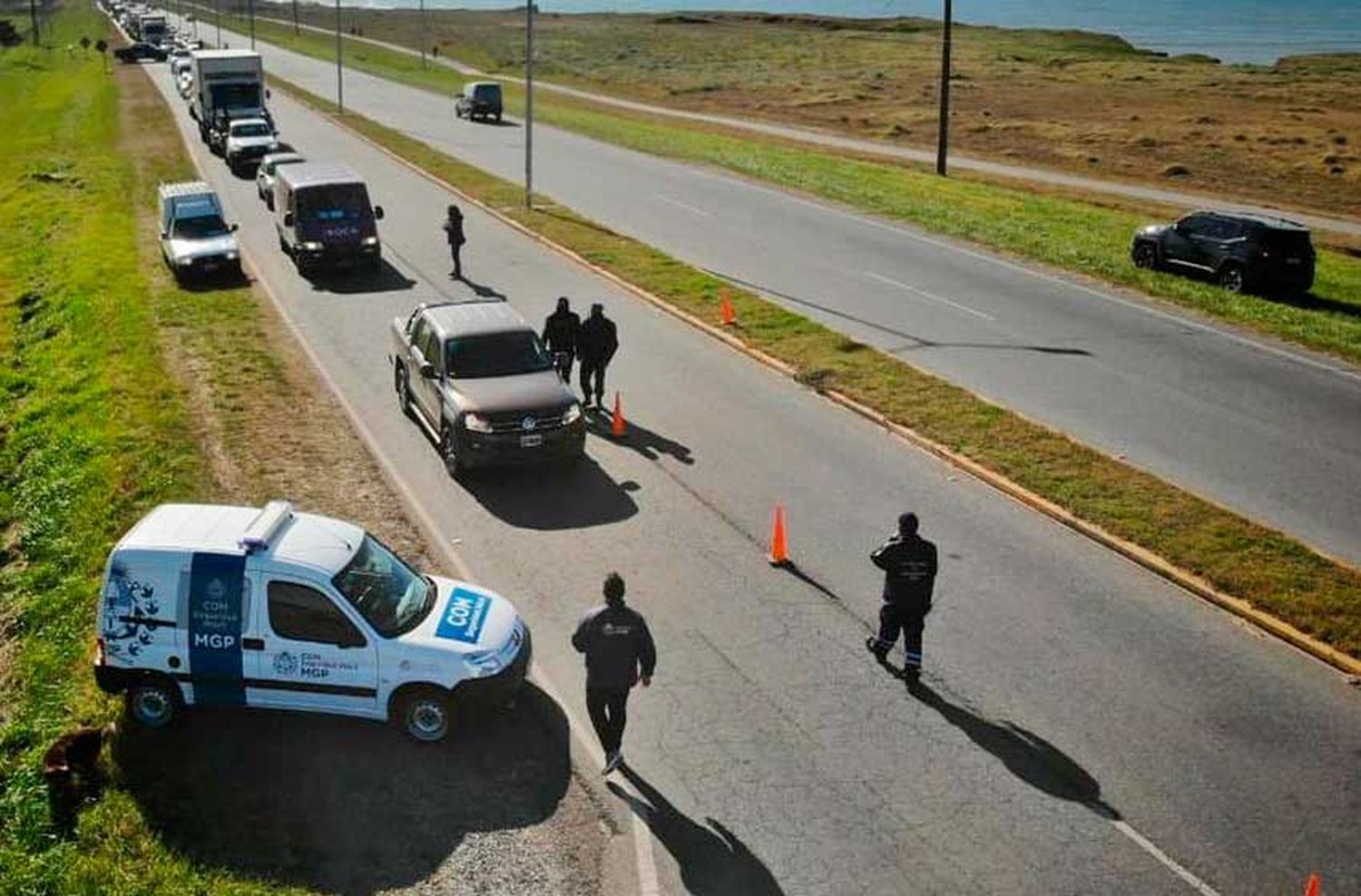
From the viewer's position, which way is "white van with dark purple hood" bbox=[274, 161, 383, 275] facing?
facing the viewer and to the right of the viewer

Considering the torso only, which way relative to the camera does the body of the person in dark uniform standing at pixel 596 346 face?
away from the camera

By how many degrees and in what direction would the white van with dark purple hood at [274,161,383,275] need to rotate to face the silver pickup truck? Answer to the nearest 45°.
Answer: approximately 45° to its right

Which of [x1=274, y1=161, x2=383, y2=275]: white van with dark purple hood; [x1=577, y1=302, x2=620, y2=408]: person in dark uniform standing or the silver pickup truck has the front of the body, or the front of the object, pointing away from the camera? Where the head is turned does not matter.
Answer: the person in dark uniform standing

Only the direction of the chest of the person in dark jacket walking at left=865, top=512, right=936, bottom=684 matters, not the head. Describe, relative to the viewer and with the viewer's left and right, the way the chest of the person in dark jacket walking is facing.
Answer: facing away from the viewer and to the left of the viewer

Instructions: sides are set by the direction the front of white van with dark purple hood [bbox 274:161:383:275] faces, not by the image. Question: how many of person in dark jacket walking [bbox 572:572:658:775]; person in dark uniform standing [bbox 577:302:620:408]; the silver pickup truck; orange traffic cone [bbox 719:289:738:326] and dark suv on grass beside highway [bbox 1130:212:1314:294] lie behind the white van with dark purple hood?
0

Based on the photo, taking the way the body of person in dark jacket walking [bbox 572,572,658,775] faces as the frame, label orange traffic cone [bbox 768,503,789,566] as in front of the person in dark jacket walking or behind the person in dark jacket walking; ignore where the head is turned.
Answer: in front

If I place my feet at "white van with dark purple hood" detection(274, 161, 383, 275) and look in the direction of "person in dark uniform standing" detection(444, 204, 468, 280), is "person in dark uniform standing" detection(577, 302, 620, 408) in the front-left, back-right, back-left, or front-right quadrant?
front-right

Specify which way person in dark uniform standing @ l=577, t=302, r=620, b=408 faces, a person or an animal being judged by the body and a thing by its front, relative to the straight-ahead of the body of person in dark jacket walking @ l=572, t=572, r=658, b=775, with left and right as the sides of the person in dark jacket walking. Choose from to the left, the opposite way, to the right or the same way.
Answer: the same way

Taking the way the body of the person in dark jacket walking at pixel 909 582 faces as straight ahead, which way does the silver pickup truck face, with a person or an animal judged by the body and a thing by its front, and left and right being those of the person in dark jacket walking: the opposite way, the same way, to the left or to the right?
the opposite way

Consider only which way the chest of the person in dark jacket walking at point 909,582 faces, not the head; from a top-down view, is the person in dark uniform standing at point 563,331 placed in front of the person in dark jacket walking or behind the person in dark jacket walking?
in front

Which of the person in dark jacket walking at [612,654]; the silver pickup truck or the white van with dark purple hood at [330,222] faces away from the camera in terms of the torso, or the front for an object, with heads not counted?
the person in dark jacket walking

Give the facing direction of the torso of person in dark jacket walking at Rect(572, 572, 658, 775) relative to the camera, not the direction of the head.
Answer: away from the camera

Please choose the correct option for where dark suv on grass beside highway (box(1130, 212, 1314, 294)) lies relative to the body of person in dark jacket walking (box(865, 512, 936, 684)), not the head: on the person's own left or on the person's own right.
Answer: on the person's own right

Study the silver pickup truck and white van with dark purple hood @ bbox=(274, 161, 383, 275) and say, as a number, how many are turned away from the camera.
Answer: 0

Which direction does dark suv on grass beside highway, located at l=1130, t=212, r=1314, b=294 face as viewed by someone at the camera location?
facing away from the viewer and to the left of the viewer

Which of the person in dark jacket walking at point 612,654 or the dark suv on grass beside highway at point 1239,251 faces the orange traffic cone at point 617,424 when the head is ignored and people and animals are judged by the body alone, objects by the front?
the person in dark jacket walking
